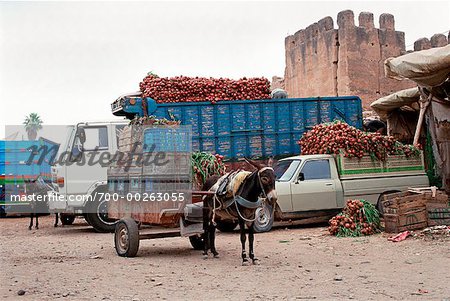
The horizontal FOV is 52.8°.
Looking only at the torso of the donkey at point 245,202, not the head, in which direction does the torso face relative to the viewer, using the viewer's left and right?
facing the viewer and to the right of the viewer

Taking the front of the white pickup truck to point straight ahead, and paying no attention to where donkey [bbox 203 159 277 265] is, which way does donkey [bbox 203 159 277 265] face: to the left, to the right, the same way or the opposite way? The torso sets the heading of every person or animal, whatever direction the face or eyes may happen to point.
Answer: to the left

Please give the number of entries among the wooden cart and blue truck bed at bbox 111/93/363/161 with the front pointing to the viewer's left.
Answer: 1

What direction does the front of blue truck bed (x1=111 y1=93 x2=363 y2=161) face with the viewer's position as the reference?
facing to the left of the viewer

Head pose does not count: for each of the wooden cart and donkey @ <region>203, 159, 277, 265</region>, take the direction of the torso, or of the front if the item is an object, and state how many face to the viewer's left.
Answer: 0

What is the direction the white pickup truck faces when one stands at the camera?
facing the viewer and to the left of the viewer

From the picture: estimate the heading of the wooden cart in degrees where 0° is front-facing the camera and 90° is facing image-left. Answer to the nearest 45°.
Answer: approximately 315°

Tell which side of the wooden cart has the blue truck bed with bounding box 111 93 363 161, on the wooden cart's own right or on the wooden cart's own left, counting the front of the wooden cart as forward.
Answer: on the wooden cart's own left

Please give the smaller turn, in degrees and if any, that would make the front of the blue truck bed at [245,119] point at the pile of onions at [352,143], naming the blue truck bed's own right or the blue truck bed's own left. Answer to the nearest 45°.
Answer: approximately 135° to the blue truck bed's own left

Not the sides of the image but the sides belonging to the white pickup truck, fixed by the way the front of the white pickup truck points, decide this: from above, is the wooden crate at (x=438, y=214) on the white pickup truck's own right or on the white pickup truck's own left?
on the white pickup truck's own left

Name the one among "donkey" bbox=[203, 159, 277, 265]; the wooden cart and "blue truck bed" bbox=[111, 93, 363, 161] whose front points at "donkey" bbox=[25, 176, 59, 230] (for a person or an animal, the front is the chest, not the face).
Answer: the blue truck bed

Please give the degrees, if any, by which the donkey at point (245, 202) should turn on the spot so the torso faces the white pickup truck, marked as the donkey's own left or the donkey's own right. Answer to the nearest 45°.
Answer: approximately 90° to the donkey's own left
